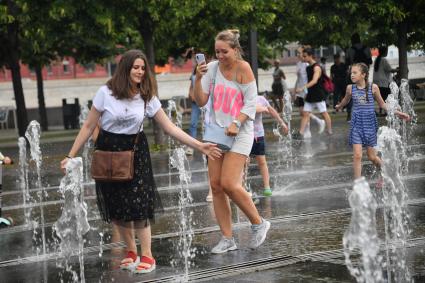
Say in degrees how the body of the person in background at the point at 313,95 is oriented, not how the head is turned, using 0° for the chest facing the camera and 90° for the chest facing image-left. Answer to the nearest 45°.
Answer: approximately 90°

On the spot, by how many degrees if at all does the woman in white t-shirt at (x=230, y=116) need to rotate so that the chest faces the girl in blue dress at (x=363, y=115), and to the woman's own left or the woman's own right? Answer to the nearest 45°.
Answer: approximately 180°

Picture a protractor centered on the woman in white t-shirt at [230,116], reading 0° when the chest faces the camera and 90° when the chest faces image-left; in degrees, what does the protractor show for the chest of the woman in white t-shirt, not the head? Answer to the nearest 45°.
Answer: approximately 45°

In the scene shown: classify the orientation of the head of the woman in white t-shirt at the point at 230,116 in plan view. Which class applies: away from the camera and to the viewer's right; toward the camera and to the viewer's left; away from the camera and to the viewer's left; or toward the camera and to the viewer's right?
toward the camera and to the viewer's left

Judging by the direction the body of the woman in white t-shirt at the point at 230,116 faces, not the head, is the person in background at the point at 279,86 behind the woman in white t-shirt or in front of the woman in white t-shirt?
behind

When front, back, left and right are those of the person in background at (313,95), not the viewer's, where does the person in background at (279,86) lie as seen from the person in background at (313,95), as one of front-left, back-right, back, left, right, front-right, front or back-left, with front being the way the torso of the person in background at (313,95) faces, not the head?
right

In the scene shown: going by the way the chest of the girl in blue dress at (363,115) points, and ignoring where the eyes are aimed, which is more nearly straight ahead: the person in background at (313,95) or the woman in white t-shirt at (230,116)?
the woman in white t-shirt

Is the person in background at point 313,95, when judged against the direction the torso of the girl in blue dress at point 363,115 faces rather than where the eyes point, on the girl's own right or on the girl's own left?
on the girl's own right

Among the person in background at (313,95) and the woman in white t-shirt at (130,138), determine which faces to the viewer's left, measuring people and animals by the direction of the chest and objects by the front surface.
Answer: the person in background

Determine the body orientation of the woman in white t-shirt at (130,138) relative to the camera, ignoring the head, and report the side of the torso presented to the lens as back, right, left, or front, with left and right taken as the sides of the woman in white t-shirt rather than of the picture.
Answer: front
